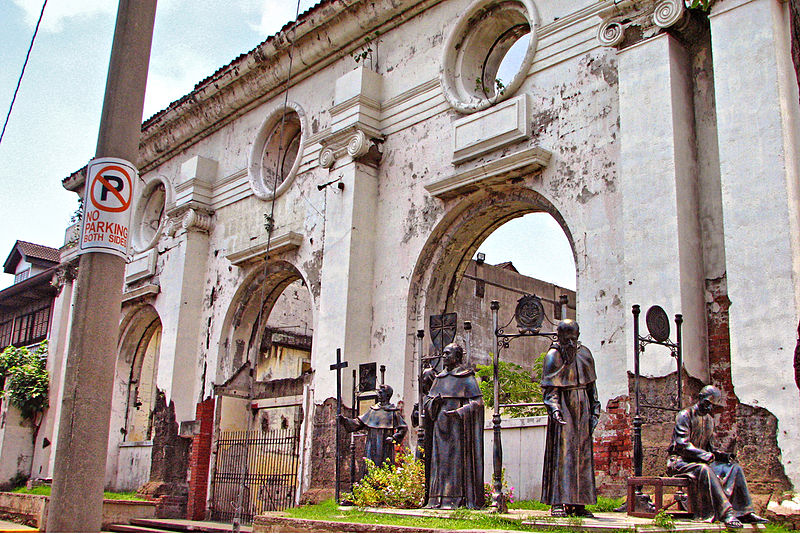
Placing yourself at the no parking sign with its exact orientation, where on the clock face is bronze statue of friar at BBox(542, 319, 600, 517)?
The bronze statue of friar is roughly at 8 o'clock from the no parking sign.

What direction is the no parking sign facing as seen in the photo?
toward the camera

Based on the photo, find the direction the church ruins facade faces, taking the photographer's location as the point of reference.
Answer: facing the viewer and to the left of the viewer

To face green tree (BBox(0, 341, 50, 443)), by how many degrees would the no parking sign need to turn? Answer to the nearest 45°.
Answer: approximately 180°

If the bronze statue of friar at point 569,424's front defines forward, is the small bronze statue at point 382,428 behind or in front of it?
behind

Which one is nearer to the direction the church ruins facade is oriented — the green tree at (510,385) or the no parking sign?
the no parking sign

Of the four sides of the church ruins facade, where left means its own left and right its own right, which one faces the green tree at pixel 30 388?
right

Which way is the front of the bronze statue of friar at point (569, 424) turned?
toward the camera

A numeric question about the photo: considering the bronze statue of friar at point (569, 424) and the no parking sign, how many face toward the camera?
2
